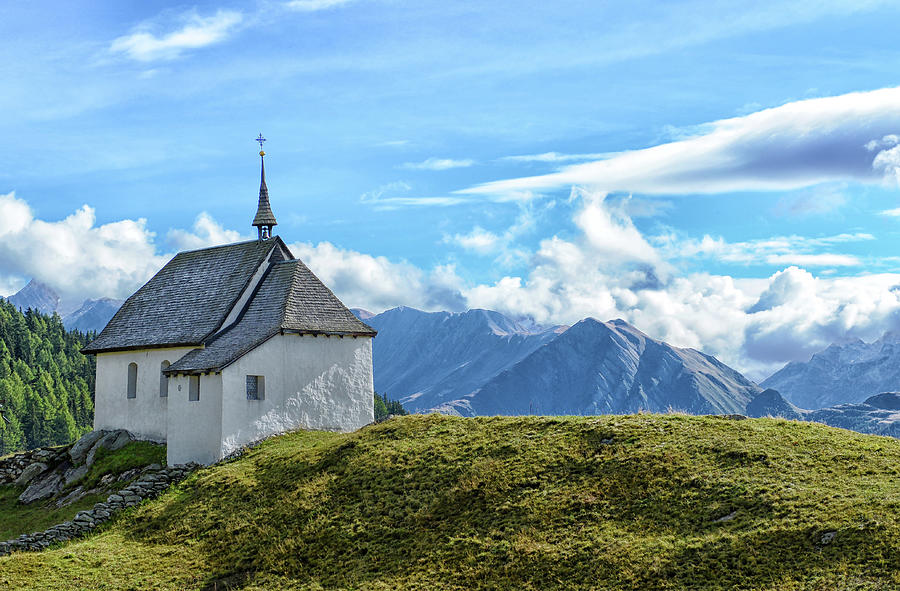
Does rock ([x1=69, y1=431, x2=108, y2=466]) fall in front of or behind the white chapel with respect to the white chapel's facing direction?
in front

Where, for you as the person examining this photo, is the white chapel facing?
facing away from the viewer and to the left of the viewer

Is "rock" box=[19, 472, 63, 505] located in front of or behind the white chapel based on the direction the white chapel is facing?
in front
